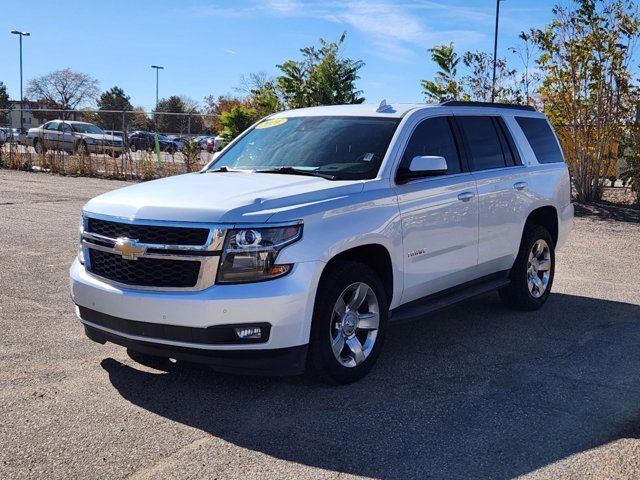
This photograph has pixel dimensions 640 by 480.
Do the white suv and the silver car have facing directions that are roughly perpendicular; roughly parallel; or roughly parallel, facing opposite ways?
roughly perpendicular

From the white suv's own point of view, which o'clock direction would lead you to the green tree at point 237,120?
The green tree is roughly at 4 o'clock from the white suv.

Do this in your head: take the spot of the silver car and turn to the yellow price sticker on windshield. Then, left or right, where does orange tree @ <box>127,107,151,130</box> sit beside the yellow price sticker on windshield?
left

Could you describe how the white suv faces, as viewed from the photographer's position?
facing the viewer and to the left of the viewer

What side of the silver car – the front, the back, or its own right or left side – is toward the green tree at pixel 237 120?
front

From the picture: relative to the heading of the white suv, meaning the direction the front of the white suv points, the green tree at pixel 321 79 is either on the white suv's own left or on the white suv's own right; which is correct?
on the white suv's own right

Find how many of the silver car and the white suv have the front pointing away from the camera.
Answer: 0

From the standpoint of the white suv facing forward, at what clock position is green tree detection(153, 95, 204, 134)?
The green tree is roughly at 4 o'clock from the white suv.

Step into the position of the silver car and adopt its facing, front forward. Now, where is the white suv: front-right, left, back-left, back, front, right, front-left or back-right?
front-right

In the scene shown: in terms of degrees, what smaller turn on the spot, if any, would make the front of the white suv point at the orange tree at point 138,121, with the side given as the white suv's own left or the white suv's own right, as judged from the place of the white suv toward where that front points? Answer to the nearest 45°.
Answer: approximately 135° to the white suv's own right

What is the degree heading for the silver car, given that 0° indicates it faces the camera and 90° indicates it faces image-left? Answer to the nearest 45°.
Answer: approximately 315°
